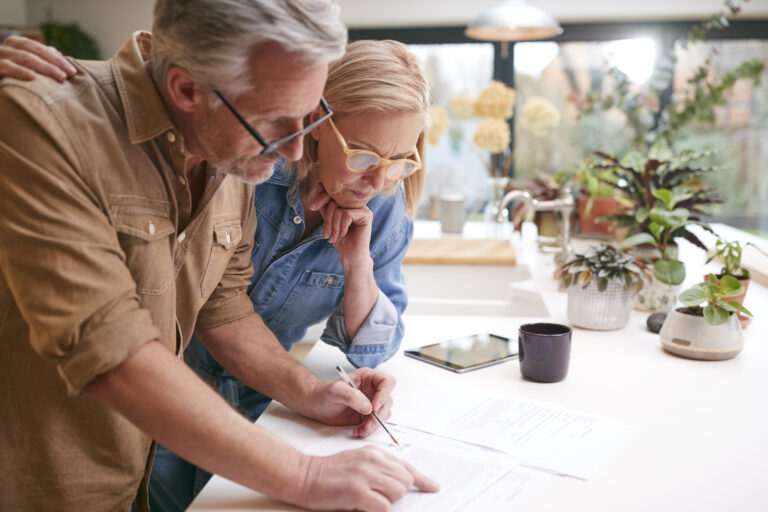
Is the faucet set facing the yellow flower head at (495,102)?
no

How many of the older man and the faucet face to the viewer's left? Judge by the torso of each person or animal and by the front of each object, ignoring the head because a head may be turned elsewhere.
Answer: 1

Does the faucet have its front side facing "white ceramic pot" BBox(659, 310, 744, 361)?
no

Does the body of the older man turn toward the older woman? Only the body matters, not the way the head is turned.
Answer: no

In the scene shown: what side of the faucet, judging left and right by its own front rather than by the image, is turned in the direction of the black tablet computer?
left

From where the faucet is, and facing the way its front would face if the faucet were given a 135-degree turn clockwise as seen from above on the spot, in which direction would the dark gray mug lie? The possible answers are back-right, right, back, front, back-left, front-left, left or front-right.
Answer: back-right

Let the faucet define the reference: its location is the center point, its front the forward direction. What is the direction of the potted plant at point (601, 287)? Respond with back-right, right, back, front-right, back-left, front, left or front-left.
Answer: left

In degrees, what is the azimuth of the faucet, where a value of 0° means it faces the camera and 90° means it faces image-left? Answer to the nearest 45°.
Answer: approximately 90°
